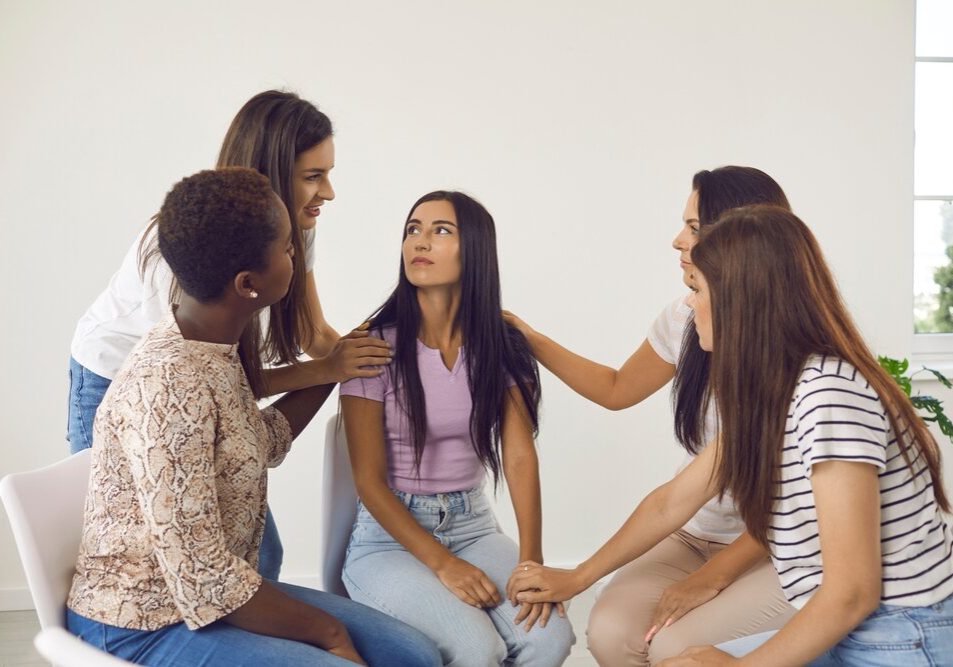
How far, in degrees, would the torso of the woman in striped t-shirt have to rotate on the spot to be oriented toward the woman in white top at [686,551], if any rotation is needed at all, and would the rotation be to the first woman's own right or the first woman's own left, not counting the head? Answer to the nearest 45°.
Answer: approximately 90° to the first woman's own right

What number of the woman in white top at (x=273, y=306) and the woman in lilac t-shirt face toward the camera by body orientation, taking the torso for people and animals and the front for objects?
1

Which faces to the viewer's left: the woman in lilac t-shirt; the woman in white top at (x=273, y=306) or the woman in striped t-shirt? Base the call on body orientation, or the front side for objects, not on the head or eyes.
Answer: the woman in striped t-shirt

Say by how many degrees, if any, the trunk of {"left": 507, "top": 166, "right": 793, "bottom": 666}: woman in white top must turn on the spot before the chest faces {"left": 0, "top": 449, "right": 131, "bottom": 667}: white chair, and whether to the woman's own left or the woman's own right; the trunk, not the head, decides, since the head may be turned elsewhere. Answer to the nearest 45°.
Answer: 0° — they already face it

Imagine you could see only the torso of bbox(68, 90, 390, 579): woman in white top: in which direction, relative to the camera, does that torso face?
to the viewer's right

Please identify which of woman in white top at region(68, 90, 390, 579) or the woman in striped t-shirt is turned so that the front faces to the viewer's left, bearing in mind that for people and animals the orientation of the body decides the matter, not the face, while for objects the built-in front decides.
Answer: the woman in striped t-shirt

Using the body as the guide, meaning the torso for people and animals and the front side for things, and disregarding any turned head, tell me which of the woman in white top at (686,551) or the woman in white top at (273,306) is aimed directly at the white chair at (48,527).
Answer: the woman in white top at (686,551)

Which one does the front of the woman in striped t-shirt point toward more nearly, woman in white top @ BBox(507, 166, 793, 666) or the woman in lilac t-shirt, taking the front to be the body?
the woman in lilac t-shirt

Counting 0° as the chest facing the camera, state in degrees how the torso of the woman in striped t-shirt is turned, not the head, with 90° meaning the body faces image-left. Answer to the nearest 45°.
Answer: approximately 90°

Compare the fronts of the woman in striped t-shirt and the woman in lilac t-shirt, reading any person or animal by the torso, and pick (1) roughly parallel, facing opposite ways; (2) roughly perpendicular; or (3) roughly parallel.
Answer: roughly perpendicular

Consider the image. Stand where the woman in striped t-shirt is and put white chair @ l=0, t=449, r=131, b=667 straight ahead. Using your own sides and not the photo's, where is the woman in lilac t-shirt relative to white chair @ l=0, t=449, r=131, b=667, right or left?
right

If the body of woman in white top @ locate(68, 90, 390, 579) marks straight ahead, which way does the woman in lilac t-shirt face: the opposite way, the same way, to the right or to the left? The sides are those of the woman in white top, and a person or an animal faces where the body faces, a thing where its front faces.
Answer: to the right
